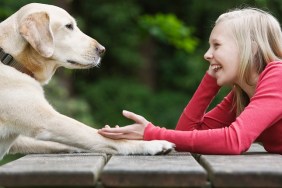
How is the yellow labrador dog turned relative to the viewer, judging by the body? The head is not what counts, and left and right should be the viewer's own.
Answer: facing to the right of the viewer
